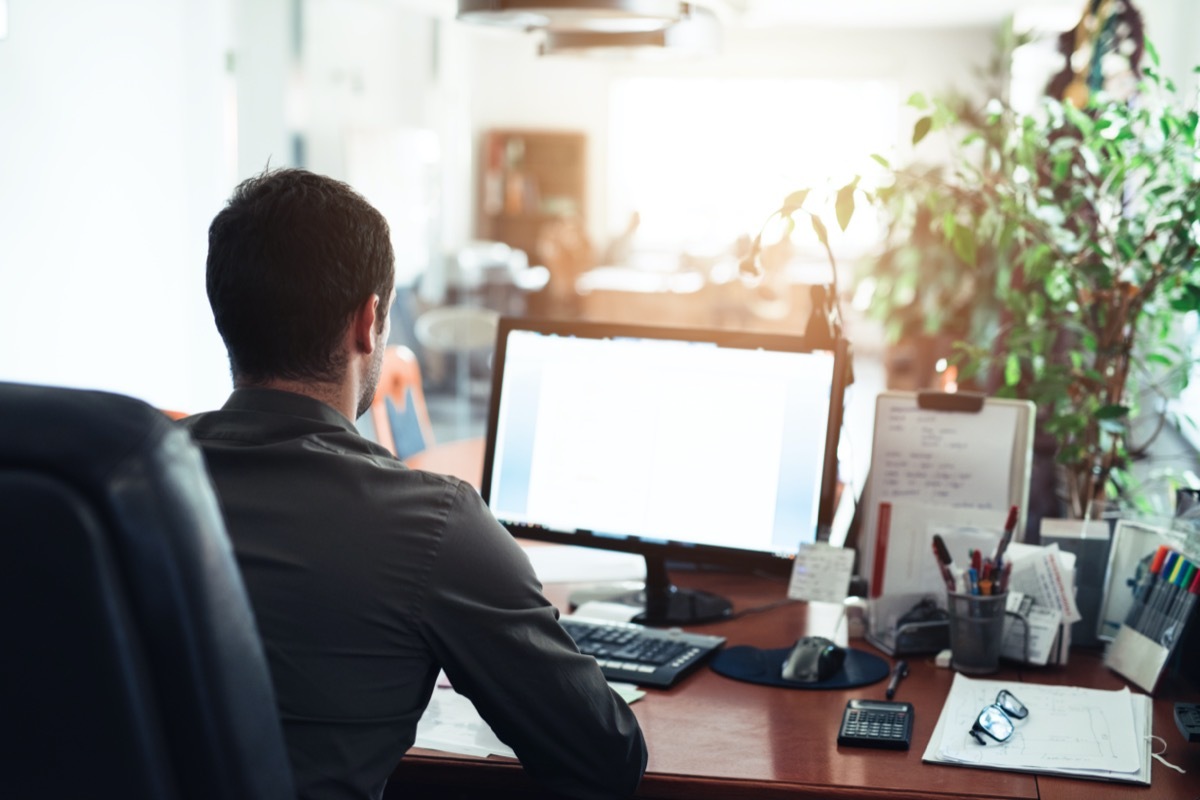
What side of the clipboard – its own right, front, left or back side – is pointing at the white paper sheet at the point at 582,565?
right

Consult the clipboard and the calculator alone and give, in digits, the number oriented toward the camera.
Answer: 2

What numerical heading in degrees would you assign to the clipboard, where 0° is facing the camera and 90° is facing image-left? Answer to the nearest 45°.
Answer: approximately 0°

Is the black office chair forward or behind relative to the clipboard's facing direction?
forward

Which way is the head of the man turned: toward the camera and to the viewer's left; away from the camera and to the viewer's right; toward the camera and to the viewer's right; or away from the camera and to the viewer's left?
away from the camera and to the viewer's right

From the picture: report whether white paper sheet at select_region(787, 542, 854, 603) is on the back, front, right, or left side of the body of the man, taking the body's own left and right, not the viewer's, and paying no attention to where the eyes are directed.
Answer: front

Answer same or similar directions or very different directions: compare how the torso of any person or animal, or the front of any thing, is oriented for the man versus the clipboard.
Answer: very different directions

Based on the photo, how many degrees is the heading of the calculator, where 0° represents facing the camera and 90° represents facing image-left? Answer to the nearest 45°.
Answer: approximately 0°

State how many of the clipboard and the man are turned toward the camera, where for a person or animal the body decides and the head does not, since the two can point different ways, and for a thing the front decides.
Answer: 1
